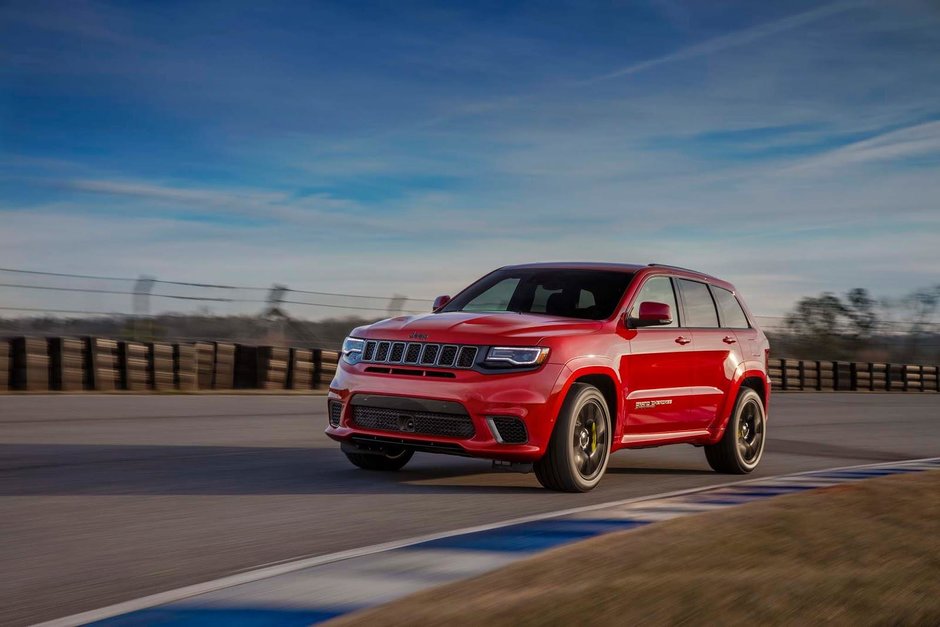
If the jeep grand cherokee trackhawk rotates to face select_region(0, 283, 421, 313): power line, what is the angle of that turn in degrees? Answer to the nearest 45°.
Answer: approximately 90° to its right

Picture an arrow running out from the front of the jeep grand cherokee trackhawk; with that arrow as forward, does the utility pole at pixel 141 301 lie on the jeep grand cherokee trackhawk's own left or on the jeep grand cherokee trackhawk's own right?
on the jeep grand cherokee trackhawk's own right

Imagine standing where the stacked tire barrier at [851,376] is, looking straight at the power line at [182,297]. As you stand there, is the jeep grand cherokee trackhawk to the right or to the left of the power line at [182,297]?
left

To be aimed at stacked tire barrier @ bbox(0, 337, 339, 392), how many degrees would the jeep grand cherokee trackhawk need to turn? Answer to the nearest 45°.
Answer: approximately 90° to its right

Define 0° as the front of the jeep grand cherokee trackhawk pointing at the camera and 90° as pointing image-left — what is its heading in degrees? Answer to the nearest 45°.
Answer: approximately 45°

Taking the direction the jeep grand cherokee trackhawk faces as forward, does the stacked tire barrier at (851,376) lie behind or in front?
behind
